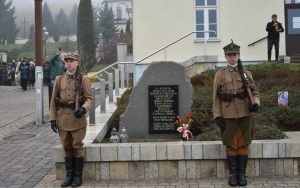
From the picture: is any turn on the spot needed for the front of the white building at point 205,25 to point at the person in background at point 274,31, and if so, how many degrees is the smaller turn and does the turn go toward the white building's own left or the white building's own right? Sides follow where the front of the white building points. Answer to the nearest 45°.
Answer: approximately 45° to the white building's own left

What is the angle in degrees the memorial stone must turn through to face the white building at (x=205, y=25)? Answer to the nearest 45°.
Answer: approximately 180°

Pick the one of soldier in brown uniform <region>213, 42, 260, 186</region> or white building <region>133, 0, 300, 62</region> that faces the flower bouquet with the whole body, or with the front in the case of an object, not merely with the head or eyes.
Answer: the white building

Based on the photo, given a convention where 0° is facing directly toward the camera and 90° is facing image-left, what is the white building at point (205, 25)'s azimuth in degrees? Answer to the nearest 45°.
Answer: approximately 0°

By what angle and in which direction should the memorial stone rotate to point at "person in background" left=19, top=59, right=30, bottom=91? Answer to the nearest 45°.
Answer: approximately 135° to its right

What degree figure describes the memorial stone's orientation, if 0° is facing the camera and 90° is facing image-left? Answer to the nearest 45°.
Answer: approximately 0°

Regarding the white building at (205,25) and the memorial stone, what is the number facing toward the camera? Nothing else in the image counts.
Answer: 2
